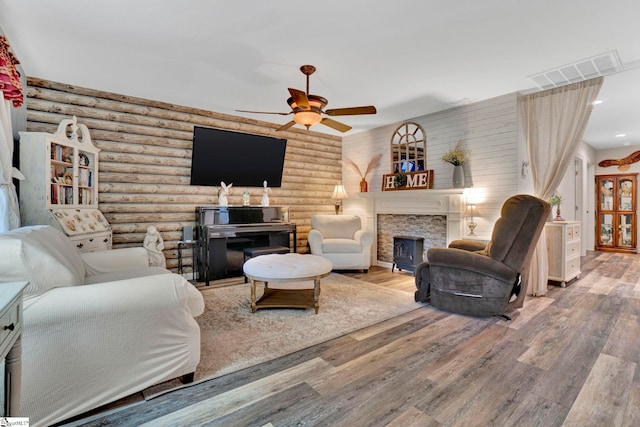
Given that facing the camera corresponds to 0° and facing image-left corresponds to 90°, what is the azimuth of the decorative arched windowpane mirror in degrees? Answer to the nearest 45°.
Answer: approximately 45°

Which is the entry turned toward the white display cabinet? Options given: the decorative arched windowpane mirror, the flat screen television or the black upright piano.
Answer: the decorative arched windowpane mirror

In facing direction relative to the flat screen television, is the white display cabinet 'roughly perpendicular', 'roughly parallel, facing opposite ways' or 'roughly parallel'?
roughly parallel

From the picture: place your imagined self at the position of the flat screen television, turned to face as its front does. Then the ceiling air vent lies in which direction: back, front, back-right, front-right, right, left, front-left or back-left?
front

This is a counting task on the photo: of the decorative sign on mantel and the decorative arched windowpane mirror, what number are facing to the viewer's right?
0

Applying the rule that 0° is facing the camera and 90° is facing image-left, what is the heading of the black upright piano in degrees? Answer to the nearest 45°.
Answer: approximately 315°

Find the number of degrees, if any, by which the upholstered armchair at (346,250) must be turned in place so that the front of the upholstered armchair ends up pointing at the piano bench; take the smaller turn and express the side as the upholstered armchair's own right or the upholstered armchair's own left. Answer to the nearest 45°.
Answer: approximately 90° to the upholstered armchair's own right

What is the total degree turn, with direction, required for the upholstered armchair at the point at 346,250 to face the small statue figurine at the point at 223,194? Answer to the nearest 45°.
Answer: approximately 90° to its right

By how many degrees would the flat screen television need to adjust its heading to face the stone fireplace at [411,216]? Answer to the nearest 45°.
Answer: approximately 45° to its left

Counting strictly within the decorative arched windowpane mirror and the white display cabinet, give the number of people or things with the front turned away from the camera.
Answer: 0

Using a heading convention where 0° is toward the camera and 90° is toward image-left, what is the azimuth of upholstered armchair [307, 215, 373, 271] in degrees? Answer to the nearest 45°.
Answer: approximately 0°

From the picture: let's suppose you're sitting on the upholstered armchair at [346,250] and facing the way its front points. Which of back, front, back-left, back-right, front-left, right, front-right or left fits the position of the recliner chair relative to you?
front-left

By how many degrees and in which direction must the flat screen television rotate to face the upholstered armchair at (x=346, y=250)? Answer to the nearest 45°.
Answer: approximately 45° to its left

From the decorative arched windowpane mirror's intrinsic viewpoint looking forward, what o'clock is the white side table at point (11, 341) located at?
The white side table is roughly at 11 o'clock from the decorative arched windowpane mirror.

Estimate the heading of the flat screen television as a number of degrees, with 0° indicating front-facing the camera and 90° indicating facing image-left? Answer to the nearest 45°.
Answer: approximately 315°

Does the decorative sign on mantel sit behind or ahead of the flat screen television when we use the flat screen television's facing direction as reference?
ahead

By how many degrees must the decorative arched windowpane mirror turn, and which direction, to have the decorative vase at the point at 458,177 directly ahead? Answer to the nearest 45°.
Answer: approximately 90° to its left

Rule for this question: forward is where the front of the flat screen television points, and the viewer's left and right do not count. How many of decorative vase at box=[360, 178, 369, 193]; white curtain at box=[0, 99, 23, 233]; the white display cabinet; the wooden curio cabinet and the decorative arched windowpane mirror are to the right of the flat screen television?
2

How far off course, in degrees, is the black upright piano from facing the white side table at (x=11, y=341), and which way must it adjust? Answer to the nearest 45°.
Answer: approximately 45° to its right
